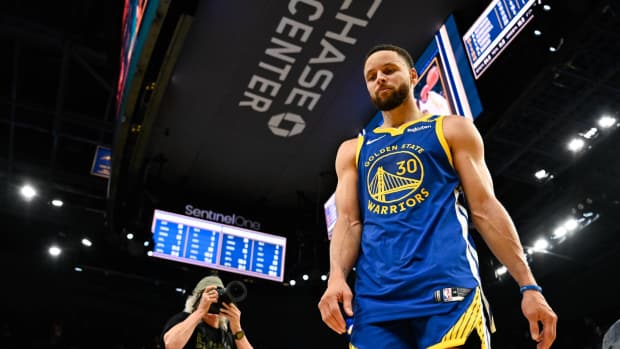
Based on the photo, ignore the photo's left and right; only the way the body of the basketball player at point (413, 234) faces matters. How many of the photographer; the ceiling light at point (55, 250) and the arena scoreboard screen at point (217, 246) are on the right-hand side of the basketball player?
3

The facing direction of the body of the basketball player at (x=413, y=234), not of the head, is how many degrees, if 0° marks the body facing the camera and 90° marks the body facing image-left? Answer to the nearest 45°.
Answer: approximately 45°

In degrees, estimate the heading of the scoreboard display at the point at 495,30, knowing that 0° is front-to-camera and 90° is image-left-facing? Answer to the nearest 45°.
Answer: approximately 45°

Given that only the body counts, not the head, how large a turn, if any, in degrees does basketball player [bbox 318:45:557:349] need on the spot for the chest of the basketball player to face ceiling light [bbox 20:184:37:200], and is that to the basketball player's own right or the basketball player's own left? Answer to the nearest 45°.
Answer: approximately 90° to the basketball player's own right
